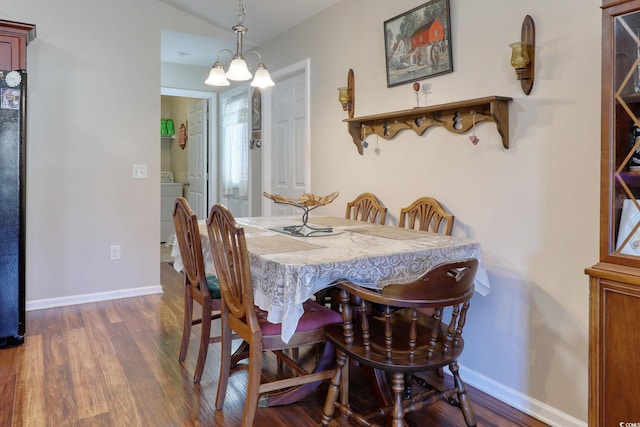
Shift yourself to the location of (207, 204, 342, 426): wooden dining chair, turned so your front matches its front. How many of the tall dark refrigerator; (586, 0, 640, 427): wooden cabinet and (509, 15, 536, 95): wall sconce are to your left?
1

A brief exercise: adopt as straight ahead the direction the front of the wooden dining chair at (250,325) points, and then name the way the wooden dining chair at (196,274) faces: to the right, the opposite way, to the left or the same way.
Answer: the same way

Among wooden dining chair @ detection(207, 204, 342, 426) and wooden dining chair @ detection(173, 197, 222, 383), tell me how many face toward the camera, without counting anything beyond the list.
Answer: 0

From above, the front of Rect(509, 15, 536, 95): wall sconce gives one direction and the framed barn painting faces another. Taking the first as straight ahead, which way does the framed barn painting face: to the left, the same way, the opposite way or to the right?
the same way

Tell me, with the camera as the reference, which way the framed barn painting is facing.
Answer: facing the viewer and to the left of the viewer

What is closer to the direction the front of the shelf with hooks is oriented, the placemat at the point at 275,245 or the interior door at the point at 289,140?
the placemat

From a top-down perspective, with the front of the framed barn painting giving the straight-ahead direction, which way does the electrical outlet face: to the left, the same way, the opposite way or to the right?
to the left

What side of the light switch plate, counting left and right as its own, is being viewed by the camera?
front

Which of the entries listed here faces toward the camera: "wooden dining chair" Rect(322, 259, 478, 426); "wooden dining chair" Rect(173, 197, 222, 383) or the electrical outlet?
the electrical outlet

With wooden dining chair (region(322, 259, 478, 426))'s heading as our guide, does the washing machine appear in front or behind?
in front

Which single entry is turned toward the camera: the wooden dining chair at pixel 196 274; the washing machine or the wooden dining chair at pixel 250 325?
the washing machine

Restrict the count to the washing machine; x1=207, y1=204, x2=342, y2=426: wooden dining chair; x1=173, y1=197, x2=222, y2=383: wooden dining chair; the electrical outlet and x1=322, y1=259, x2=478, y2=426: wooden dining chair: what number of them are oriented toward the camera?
2

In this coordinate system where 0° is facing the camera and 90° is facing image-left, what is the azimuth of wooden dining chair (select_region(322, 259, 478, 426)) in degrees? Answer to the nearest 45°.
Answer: approximately 135°

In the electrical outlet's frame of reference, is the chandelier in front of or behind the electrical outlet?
in front

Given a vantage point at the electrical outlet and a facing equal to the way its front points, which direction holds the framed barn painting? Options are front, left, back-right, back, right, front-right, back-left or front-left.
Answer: front-left

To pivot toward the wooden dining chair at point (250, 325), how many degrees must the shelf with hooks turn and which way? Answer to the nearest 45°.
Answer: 0° — it already faces it

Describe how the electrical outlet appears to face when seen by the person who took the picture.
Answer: facing the viewer
